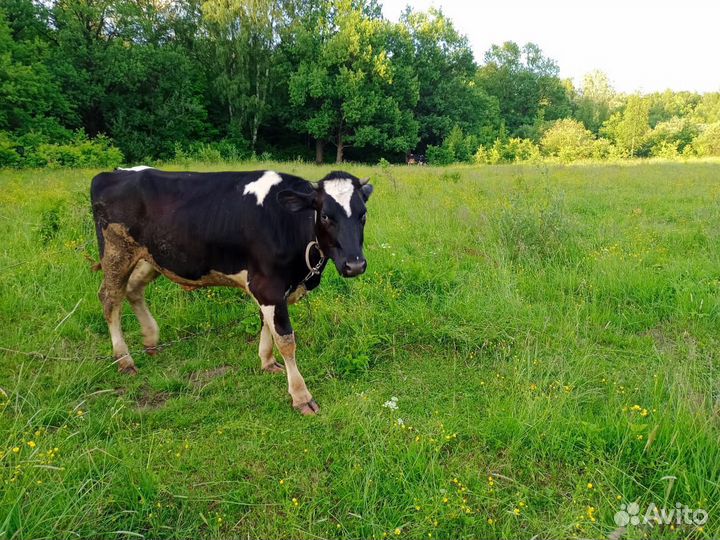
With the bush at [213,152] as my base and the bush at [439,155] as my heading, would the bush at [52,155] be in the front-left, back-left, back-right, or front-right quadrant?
back-right

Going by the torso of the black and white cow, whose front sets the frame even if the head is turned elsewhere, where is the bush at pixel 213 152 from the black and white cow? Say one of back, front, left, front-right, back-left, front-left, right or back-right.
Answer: back-left

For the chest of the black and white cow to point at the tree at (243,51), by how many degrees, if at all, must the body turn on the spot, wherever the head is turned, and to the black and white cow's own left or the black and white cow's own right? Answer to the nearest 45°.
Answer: approximately 135° to the black and white cow's own left

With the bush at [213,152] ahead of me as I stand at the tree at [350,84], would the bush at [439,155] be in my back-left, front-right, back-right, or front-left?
back-left

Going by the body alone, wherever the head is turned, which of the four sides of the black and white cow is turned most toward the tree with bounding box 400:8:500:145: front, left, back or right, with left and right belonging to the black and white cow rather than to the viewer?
left

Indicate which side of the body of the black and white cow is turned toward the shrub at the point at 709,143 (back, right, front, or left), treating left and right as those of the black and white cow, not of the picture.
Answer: left

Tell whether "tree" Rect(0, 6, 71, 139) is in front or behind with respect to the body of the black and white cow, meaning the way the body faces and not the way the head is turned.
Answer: behind

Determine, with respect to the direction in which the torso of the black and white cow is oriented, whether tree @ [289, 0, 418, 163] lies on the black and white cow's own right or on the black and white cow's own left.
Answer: on the black and white cow's own left

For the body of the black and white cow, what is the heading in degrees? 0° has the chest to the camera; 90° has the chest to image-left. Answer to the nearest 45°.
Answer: approximately 315°
